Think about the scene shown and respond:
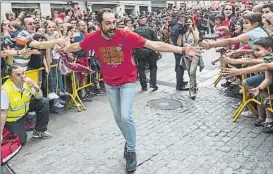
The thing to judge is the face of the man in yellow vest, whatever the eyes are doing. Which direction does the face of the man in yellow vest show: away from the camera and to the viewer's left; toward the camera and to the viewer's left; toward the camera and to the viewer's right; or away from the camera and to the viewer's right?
toward the camera and to the viewer's right

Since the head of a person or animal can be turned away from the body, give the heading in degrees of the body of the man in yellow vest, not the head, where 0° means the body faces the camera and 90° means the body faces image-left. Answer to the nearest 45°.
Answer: approximately 315°

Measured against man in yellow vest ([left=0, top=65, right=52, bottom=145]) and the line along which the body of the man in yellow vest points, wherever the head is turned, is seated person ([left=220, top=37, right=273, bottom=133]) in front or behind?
in front

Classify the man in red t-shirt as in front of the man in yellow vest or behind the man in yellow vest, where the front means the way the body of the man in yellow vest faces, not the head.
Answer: in front
